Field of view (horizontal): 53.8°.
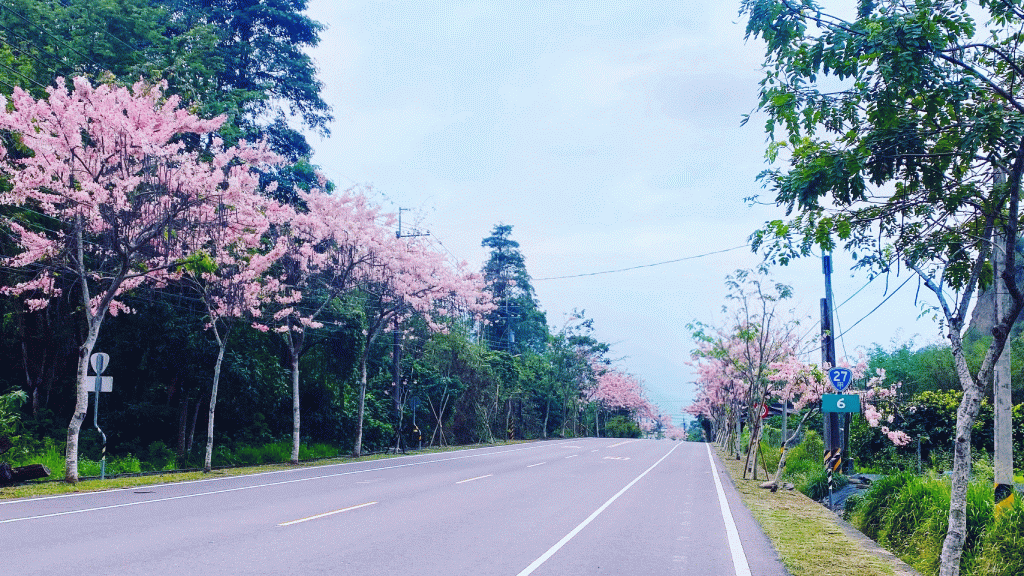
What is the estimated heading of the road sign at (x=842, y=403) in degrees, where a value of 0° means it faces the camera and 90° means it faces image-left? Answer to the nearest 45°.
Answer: approximately 0°

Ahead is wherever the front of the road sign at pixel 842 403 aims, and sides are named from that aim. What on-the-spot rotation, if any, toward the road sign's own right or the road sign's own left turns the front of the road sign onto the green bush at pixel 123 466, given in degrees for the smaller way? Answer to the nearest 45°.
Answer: approximately 90° to the road sign's own right

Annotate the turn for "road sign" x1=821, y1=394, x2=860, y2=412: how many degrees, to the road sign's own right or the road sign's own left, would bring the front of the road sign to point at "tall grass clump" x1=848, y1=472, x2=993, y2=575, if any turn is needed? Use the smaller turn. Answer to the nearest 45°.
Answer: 0° — it already faces it

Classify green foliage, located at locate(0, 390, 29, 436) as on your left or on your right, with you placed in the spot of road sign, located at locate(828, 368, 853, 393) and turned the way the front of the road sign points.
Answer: on your right

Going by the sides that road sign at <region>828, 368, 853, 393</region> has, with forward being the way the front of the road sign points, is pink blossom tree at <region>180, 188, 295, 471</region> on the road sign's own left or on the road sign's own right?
on the road sign's own right
